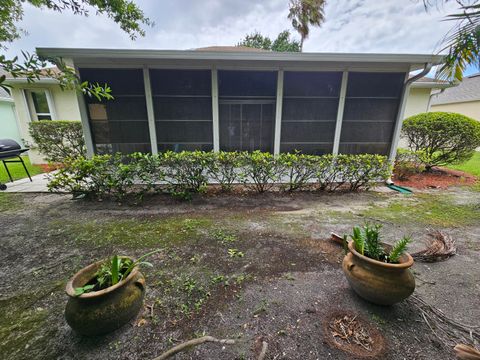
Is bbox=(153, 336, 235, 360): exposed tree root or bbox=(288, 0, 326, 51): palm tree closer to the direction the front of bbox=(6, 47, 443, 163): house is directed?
the exposed tree root

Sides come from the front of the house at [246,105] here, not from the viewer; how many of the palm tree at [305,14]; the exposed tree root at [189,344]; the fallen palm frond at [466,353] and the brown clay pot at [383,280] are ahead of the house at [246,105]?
3

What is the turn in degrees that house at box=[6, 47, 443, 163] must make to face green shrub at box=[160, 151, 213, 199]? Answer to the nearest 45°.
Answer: approximately 45° to its right

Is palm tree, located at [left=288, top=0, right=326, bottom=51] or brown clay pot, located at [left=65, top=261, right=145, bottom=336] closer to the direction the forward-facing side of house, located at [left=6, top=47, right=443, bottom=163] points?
the brown clay pot

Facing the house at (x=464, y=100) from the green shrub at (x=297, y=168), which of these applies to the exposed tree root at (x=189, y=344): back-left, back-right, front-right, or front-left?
back-right
